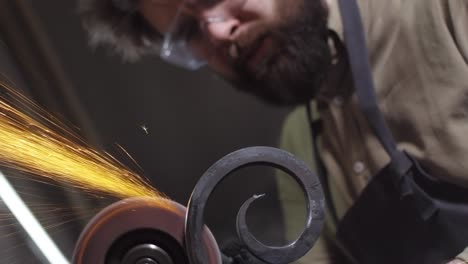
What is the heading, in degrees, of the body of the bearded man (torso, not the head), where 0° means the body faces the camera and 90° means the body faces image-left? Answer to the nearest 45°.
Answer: approximately 45°
